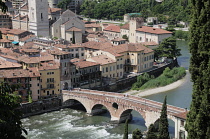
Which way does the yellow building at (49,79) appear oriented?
toward the camera

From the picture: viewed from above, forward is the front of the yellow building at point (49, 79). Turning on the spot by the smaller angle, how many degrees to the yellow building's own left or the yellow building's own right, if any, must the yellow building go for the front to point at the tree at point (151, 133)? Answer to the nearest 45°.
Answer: approximately 45° to the yellow building's own left

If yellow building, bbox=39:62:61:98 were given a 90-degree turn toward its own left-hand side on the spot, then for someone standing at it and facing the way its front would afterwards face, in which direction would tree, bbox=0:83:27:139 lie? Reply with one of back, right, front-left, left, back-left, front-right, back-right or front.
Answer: right
